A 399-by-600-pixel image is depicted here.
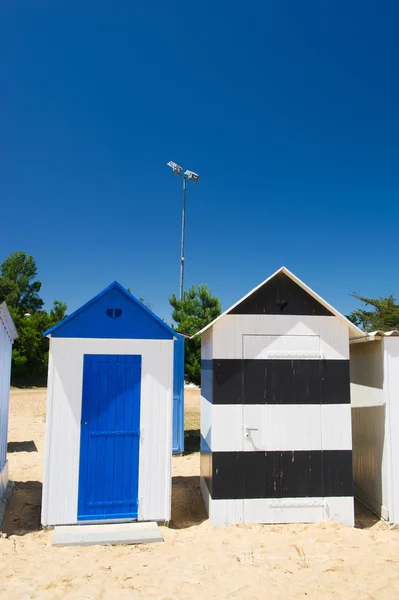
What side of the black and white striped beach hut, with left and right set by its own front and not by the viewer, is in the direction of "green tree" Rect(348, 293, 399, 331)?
back

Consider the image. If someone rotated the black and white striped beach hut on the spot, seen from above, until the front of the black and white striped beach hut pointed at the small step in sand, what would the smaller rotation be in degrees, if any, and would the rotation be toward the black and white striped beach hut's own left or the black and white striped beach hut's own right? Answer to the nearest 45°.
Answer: approximately 45° to the black and white striped beach hut's own right

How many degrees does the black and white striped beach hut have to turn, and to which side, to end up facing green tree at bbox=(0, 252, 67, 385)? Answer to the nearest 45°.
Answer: approximately 135° to its right

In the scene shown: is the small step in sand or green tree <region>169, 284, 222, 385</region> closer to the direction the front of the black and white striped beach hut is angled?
the small step in sand

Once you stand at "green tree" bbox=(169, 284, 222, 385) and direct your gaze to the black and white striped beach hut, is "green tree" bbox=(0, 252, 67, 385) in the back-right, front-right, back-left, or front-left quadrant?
back-right

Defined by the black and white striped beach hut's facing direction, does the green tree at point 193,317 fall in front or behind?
behind

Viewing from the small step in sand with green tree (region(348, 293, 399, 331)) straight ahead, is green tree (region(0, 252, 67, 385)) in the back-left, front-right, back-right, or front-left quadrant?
front-left

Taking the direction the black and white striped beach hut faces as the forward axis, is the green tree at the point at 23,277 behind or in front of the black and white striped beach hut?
behind

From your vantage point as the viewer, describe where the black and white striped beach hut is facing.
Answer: facing the viewer
